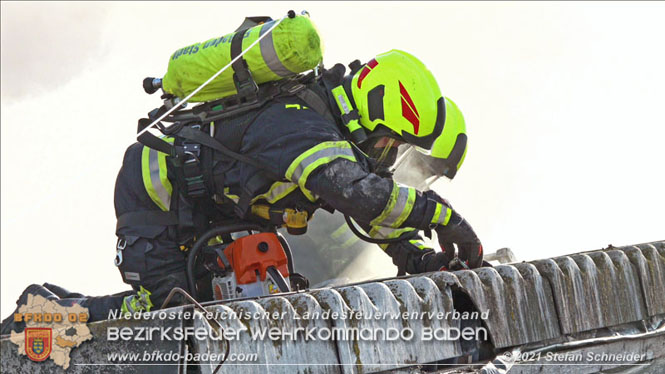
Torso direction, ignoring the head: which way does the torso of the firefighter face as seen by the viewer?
to the viewer's right

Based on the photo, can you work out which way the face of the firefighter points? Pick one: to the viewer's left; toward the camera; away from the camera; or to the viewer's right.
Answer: to the viewer's right
